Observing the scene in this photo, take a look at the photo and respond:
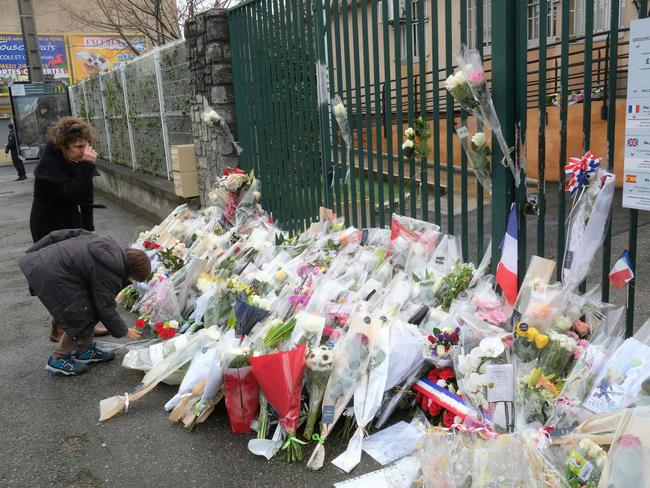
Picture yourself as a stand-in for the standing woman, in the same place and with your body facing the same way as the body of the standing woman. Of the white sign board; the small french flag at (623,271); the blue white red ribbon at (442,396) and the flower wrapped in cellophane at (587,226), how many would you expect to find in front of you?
4

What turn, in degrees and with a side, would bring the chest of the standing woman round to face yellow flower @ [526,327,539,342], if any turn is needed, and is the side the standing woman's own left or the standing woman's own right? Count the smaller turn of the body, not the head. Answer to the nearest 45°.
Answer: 0° — they already face it

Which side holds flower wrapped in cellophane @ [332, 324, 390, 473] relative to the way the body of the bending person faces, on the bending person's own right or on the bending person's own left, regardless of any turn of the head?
on the bending person's own right

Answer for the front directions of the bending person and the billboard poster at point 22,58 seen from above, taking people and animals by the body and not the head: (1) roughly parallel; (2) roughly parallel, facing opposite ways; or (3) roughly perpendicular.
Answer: roughly perpendicular

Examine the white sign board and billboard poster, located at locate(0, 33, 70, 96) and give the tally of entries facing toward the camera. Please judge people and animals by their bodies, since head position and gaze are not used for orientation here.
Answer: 2

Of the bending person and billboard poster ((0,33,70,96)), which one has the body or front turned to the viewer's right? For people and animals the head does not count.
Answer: the bending person

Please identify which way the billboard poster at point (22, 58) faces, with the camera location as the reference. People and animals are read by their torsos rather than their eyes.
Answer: facing the viewer

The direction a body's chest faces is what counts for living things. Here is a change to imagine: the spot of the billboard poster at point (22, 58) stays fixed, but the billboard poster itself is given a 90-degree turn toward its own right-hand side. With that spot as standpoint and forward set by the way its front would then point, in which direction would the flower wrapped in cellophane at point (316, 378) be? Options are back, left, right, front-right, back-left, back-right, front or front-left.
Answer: left

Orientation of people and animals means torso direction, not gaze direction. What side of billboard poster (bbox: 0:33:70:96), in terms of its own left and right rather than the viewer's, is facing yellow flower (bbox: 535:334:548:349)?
front

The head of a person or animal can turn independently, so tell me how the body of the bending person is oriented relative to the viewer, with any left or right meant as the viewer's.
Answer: facing to the right of the viewer

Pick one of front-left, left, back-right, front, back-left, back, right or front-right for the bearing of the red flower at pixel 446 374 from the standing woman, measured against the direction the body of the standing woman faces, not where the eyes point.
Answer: front

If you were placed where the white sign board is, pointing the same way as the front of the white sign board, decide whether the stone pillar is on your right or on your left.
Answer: on your right

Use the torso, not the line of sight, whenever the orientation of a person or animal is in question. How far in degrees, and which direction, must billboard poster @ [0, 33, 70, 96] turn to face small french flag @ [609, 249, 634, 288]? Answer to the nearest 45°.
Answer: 0° — it already faces it

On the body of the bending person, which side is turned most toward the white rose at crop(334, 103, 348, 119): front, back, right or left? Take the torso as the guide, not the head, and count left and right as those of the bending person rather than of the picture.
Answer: front
